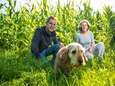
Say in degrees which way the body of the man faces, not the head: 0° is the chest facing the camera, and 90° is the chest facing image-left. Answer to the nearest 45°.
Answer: approximately 315°
